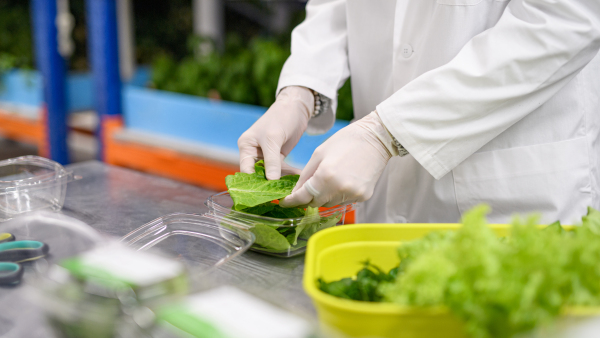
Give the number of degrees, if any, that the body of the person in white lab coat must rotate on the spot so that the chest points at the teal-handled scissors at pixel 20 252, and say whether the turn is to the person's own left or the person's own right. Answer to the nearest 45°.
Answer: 0° — they already face it

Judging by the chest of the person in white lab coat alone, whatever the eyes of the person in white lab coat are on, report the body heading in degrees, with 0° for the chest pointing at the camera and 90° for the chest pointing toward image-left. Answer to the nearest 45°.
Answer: approximately 45°

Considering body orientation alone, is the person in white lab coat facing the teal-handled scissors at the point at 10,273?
yes
